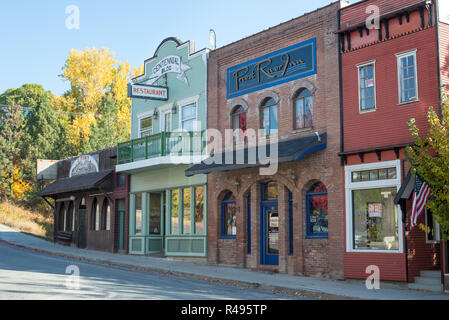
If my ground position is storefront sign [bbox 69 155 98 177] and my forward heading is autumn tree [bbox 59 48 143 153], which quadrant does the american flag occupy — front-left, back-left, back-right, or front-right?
back-right

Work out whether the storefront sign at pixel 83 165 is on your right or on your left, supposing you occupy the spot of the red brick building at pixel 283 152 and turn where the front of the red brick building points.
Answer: on your right

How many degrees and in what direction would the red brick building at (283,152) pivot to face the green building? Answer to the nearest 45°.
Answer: approximately 90° to its right

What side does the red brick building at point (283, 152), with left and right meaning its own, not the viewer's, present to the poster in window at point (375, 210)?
left

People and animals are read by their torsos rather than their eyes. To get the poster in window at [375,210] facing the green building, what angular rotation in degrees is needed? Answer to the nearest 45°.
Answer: approximately 135° to its right

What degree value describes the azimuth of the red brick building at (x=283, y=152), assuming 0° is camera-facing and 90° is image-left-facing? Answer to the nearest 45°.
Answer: approximately 45°

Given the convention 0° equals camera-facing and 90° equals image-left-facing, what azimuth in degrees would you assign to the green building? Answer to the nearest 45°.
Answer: approximately 45°

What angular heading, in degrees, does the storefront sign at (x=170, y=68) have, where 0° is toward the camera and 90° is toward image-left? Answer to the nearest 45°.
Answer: approximately 45°

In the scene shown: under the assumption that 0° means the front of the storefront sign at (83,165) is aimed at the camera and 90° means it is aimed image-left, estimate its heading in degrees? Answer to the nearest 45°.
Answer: approximately 45°
